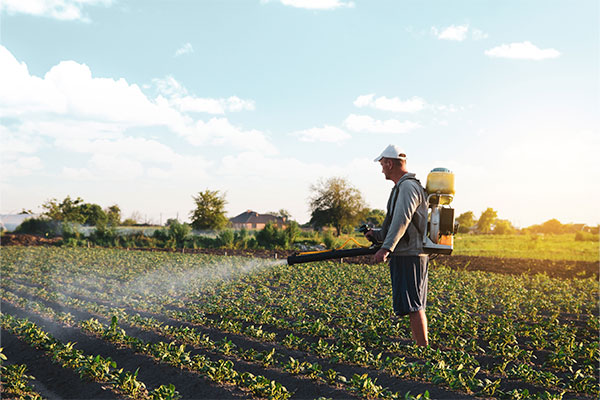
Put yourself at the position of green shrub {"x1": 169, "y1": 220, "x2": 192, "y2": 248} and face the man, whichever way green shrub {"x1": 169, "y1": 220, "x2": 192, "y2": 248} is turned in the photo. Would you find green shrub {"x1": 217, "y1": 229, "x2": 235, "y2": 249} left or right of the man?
left

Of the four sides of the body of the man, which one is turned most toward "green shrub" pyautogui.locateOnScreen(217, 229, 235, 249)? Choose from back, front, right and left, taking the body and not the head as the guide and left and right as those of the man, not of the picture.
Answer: right

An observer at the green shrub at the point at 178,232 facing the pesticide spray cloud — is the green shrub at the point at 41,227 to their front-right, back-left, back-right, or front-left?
back-right

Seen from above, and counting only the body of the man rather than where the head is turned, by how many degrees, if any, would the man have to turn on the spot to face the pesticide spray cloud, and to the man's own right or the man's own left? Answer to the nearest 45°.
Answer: approximately 45° to the man's own right

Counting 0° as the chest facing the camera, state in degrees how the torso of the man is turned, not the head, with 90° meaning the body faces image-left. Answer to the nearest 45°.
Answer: approximately 90°

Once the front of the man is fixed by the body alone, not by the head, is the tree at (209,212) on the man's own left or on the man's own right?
on the man's own right

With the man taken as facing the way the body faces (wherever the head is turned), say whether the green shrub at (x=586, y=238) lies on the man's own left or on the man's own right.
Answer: on the man's own right

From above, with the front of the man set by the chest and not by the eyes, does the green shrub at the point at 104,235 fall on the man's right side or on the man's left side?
on the man's right side

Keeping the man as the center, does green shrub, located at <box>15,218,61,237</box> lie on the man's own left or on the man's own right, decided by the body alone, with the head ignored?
on the man's own right

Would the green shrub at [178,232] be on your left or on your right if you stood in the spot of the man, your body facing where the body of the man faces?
on your right

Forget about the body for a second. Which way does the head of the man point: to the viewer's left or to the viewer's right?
to the viewer's left

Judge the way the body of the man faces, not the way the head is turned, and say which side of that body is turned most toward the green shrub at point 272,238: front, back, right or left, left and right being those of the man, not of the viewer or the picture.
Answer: right
